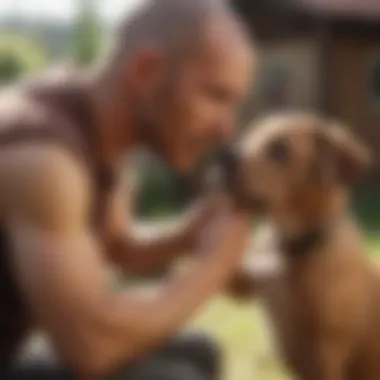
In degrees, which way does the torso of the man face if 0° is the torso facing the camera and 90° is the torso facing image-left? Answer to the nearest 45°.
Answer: approximately 270°

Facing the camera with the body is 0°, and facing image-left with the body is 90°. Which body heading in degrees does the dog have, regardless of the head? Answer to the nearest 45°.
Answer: approximately 90°

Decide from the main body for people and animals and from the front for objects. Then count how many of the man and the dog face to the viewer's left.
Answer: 1

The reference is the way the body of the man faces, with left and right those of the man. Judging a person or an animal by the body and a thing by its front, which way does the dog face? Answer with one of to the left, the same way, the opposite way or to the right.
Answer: the opposite way
